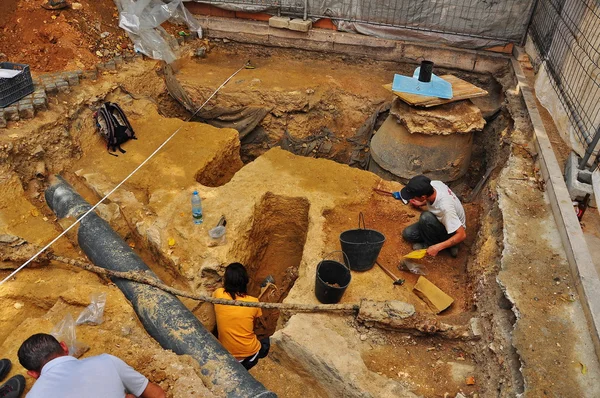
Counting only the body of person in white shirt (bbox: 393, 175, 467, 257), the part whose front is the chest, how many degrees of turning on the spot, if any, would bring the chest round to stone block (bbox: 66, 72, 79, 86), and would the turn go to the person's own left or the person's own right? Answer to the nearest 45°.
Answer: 0° — they already face it

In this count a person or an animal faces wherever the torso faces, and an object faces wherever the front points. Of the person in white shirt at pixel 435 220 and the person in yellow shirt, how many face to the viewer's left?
1

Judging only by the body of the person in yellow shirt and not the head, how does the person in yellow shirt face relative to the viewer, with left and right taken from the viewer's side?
facing away from the viewer and to the right of the viewer

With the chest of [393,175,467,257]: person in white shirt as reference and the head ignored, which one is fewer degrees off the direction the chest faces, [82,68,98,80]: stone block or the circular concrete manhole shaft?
the stone block

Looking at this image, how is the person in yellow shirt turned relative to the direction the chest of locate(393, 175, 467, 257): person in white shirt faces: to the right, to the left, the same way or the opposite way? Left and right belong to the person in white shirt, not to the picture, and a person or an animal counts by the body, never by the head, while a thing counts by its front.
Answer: to the right

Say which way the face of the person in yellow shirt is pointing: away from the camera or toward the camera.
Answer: away from the camera

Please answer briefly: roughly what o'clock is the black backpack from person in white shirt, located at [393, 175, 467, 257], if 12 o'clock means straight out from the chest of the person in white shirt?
The black backpack is roughly at 12 o'clock from the person in white shirt.

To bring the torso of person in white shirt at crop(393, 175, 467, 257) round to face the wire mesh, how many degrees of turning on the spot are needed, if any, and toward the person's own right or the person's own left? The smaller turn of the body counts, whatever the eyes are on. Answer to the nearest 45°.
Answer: approximately 135° to the person's own right

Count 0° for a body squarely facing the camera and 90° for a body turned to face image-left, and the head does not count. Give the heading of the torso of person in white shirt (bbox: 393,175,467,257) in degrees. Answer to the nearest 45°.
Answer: approximately 90°

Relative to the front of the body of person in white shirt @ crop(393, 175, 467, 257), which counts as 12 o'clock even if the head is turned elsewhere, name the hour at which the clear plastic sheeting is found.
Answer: The clear plastic sheeting is roughly at 1 o'clock from the person in white shirt.

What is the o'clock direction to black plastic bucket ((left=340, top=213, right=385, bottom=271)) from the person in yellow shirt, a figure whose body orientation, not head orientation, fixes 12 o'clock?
The black plastic bucket is roughly at 1 o'clock from the person in yellow shirt.

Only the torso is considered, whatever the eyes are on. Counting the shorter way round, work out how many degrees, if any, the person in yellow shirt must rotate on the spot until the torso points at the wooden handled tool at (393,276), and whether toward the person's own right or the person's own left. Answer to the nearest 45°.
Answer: approximately 45° to the person's own right

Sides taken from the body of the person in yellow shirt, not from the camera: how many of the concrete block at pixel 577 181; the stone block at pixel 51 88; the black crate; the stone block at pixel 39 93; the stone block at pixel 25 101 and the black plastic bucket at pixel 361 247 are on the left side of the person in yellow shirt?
4
